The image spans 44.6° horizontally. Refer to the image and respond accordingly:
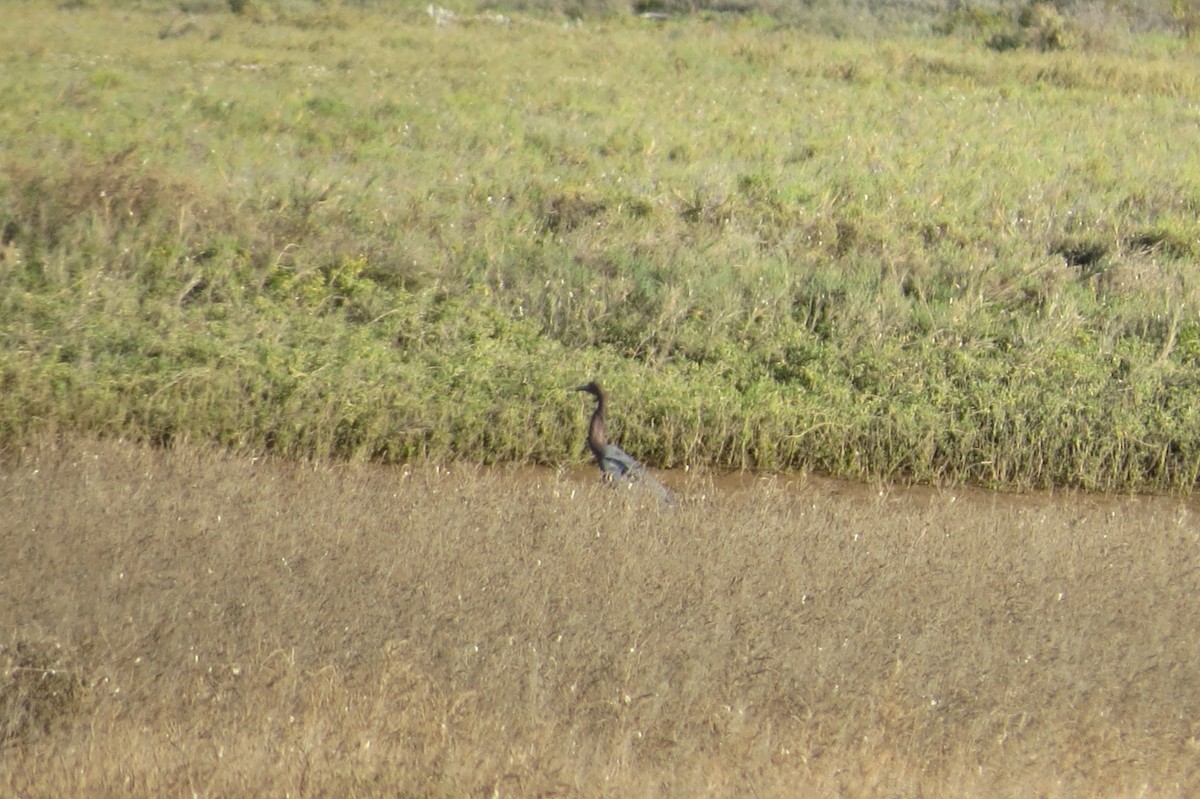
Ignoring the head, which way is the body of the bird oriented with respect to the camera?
to the viewer's left
